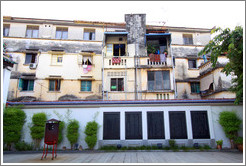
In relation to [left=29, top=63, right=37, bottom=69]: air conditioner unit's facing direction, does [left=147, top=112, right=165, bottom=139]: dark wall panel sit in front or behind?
in front

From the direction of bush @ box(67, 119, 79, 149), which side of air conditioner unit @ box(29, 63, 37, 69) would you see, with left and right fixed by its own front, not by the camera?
front

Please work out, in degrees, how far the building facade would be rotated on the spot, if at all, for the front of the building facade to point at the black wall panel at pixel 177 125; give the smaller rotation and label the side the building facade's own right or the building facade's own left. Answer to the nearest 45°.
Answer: approximately 45° to the building facade's own left

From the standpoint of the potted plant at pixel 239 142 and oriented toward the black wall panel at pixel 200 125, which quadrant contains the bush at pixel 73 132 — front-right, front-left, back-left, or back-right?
front-left

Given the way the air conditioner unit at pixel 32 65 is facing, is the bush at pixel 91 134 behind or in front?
in front

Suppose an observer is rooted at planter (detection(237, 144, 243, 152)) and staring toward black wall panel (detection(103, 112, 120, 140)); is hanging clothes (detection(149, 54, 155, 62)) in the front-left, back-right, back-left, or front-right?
front-right

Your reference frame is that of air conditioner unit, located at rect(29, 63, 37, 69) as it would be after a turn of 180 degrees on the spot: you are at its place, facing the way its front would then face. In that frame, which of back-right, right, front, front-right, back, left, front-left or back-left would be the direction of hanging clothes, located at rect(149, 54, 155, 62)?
back-right

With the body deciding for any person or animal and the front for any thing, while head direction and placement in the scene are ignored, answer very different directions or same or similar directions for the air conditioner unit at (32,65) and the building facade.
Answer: same or similar directions

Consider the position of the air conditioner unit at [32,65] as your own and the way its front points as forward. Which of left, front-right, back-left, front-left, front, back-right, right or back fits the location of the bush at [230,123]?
front-left

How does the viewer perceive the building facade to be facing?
facing the viewer

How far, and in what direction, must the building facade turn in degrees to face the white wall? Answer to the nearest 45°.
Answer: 0° — it already faces it

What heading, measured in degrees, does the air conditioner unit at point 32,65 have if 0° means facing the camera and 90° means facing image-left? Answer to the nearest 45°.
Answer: approximately 0°

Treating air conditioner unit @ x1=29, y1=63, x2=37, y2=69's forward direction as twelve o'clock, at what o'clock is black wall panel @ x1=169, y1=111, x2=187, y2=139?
The black wall panel is roughly at 11 o'clock from the air conditioner unit.
